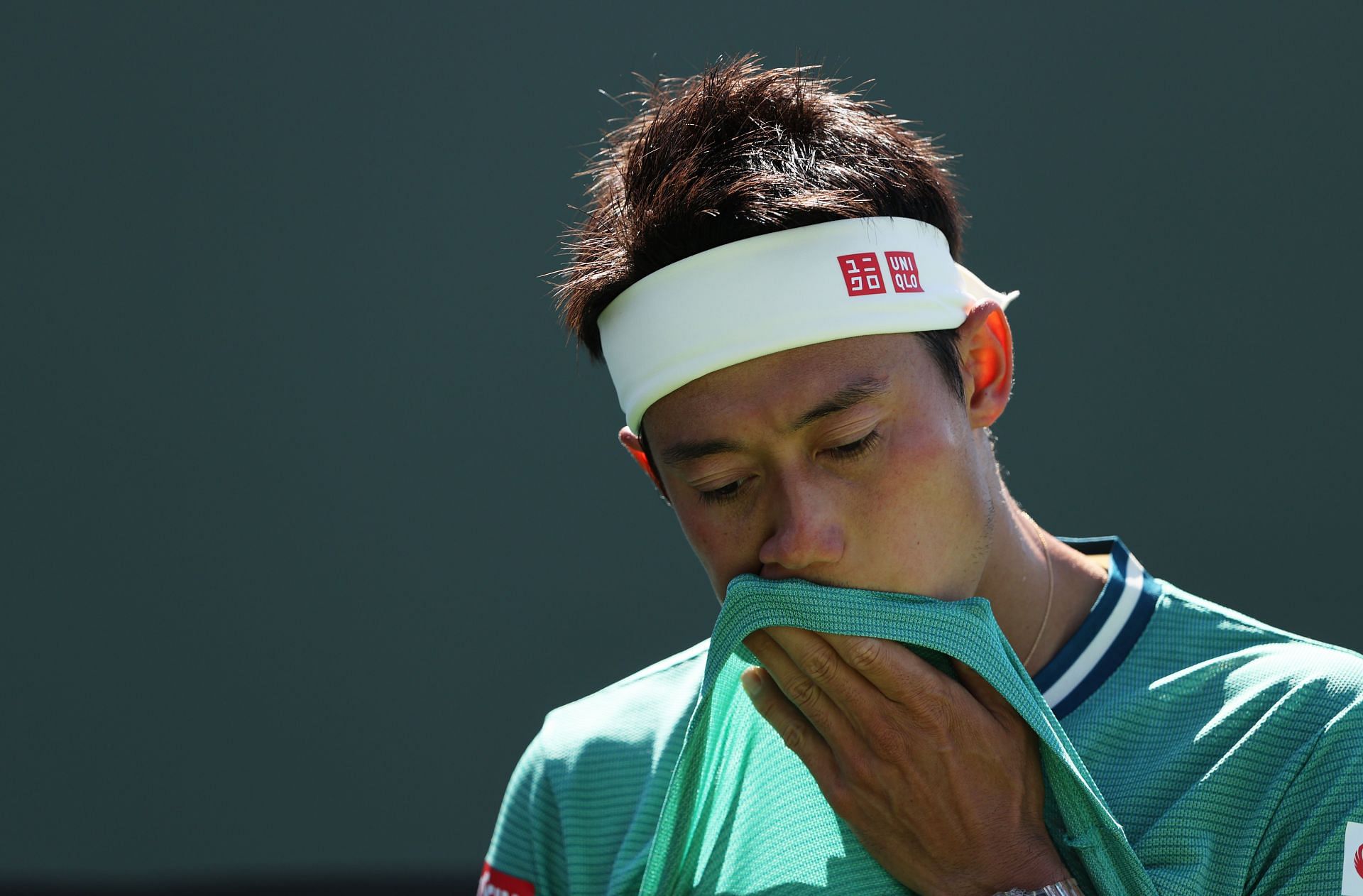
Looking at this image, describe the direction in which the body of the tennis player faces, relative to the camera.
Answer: toward the camera

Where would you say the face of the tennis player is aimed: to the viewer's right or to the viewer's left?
to the viewer's left
